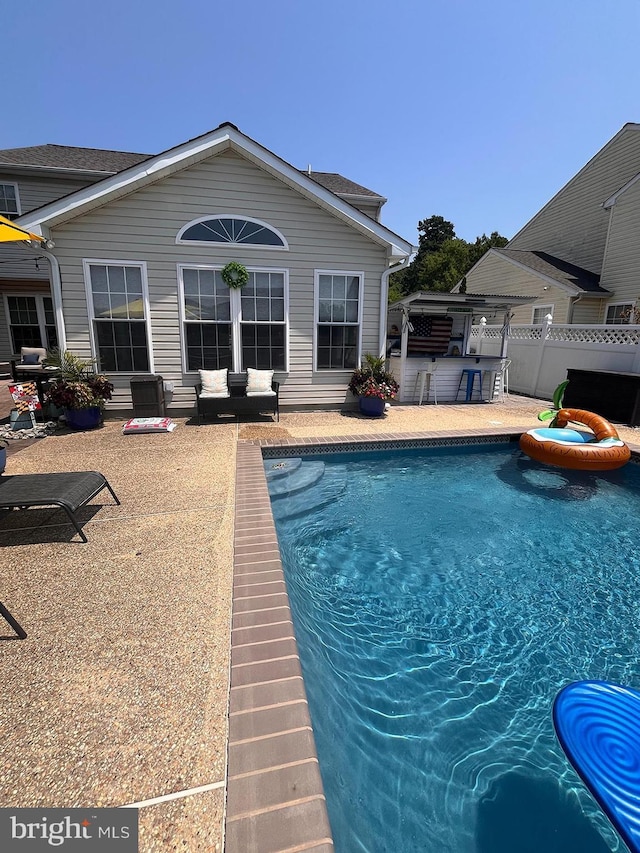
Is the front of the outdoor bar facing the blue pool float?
yes

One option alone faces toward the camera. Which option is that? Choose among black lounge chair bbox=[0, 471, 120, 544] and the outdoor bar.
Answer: the outdoor bar

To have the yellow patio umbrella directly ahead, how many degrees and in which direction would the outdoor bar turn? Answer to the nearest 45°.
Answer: approximately 45° to its right

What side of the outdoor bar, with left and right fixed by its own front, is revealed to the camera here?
front

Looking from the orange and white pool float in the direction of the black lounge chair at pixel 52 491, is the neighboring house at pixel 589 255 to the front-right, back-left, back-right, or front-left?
back-right

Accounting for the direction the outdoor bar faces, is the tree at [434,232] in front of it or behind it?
behind

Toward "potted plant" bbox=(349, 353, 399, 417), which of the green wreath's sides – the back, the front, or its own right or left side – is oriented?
left

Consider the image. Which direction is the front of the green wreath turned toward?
toward the camera

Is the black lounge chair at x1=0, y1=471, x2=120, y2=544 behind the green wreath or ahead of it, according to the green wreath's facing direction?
ahead

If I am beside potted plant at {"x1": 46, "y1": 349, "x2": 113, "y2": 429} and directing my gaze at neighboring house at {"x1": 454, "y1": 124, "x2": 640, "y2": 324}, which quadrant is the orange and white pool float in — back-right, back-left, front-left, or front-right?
front-right
